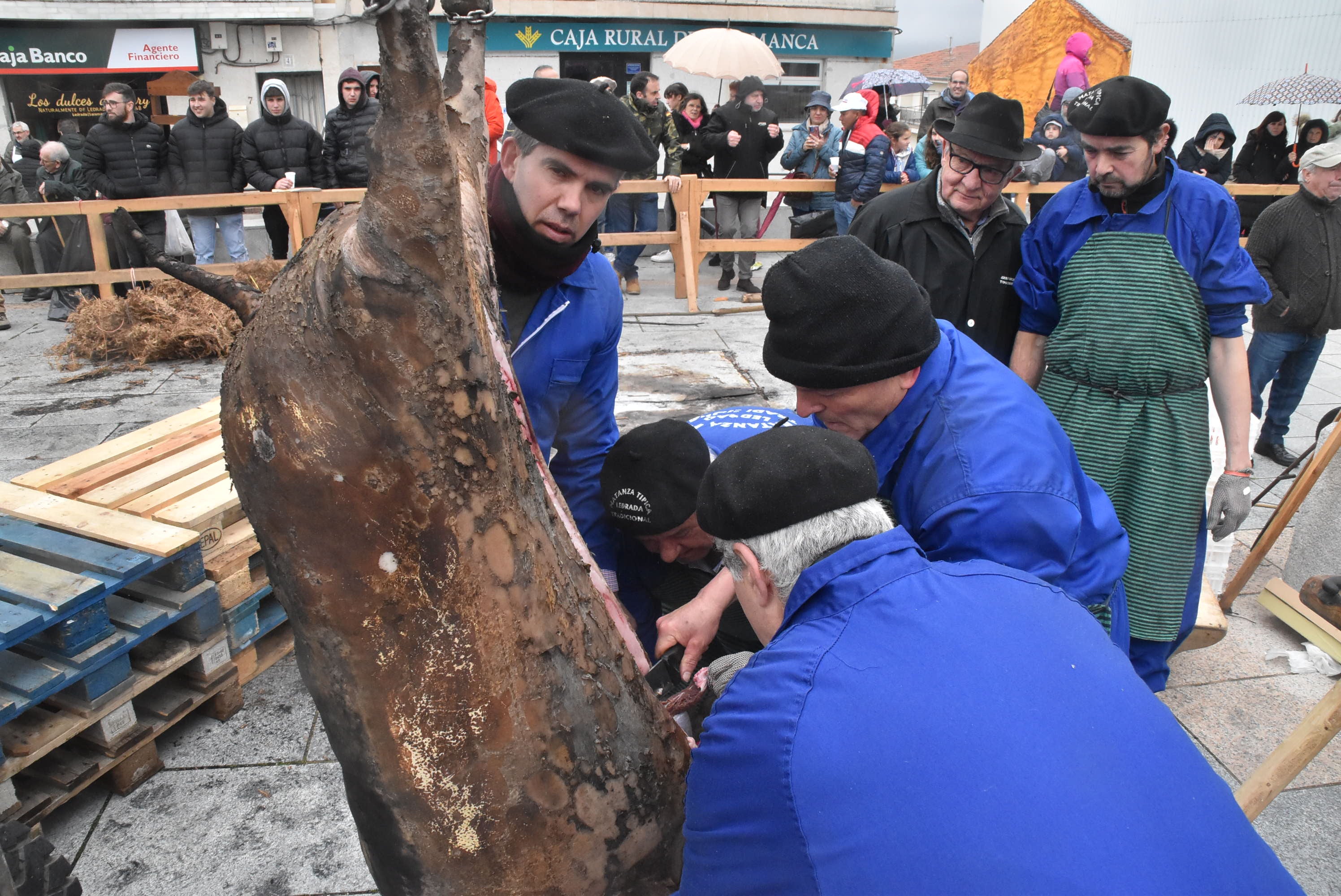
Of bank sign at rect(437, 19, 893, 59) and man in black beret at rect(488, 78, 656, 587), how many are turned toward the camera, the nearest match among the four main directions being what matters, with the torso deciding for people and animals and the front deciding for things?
2

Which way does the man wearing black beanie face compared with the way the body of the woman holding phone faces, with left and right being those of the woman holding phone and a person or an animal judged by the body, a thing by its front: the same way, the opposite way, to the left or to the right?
to the right

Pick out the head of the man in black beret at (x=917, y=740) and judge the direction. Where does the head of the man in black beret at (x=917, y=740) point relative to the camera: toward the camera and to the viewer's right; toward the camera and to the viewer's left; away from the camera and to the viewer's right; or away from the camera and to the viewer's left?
away from the camera and to the viewer's left

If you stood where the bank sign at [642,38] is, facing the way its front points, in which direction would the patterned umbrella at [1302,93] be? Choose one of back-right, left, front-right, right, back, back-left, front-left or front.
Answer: front-left

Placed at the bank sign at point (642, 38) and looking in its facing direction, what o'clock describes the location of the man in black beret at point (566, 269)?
The man in black beret is roughly at 12 o'clock from the bank sign.

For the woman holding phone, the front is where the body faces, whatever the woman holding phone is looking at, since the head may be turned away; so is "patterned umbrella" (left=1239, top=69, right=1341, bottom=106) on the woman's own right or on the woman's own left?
on the woman's own left

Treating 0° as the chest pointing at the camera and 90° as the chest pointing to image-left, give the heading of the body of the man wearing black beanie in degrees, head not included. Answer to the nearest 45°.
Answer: approximately 90°
